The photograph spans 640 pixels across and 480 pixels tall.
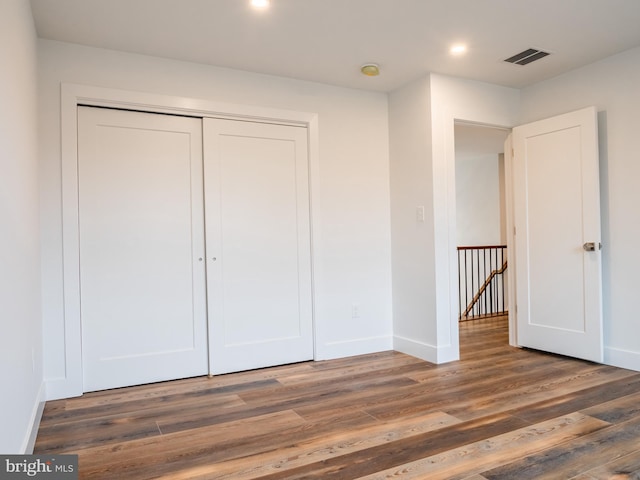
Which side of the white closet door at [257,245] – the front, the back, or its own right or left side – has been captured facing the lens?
front

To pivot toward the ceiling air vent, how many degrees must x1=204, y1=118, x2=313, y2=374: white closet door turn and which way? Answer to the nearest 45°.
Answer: approximately 90° to its left

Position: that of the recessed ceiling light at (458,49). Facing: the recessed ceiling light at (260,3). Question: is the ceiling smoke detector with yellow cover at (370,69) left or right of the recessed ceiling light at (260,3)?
right

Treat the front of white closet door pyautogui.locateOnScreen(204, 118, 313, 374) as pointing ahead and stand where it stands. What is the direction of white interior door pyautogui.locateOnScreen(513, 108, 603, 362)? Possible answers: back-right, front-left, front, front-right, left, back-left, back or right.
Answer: left

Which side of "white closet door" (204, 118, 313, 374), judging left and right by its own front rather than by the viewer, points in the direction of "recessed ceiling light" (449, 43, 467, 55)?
left

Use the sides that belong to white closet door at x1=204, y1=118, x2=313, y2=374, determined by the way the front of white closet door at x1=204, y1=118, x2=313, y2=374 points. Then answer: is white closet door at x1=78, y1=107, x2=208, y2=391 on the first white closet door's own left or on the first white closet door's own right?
on the first white closet door's own right
